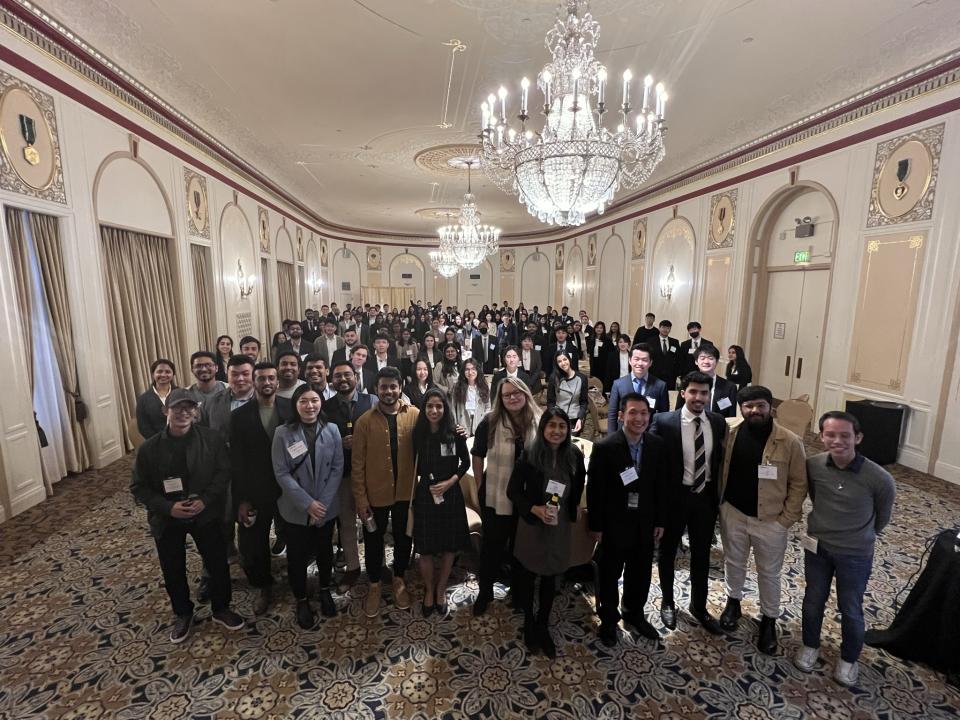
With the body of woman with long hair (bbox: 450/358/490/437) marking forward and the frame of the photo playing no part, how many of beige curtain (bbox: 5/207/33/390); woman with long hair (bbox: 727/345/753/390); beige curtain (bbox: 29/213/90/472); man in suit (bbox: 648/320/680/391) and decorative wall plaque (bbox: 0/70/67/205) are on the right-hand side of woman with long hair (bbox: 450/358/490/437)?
3

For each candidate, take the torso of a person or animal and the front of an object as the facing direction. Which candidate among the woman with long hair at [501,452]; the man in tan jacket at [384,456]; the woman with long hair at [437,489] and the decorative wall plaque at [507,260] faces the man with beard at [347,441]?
the decorative wall plaque

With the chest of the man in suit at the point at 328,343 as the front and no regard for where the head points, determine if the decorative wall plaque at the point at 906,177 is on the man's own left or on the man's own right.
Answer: on the man's own left

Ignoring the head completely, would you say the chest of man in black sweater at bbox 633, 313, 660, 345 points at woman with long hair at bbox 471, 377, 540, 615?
yes

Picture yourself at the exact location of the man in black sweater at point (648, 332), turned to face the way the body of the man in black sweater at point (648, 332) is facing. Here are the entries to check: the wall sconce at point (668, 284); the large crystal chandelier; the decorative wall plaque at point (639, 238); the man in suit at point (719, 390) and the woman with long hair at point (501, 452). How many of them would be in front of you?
3

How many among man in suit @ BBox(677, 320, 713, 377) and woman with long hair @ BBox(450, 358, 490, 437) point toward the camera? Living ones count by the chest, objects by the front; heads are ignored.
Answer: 2

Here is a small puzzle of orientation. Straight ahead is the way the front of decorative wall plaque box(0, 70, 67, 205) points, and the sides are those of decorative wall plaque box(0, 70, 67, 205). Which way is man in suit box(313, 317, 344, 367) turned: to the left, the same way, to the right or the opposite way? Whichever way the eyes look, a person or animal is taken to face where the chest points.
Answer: to the right

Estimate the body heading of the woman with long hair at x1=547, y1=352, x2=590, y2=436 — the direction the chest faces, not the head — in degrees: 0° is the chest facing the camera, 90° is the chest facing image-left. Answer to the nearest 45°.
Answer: approximately 0°

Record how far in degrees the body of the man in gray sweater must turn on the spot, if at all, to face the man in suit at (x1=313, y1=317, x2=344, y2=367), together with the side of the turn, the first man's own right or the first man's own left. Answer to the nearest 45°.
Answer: approximately 90° to the first man's own right
